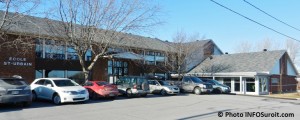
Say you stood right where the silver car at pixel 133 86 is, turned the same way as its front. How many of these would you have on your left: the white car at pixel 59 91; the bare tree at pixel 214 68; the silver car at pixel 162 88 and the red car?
2

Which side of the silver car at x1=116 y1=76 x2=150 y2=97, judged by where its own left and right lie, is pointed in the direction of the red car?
left

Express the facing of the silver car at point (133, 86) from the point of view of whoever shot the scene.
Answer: facing away from the viewer and to the left of the viewer

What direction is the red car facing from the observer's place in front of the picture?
facing away from the viewer and to the left of the viewer

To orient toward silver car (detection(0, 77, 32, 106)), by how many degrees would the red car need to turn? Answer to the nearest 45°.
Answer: approximately 90° to its left

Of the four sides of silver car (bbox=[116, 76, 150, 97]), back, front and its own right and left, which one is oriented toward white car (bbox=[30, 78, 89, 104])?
left
